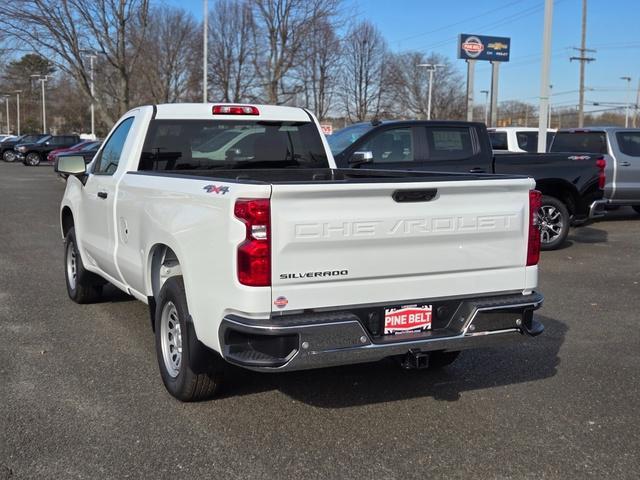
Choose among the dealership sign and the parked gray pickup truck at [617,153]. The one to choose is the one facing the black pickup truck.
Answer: the dealership sign

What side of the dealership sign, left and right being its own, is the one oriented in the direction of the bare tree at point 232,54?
right

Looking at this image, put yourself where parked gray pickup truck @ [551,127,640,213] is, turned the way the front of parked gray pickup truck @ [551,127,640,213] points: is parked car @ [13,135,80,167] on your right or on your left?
on your left

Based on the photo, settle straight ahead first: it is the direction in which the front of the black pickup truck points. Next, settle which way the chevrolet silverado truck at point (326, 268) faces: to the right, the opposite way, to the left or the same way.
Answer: to the right

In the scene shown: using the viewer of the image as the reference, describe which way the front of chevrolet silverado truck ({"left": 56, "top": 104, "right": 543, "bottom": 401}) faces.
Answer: facing away from the viewer and to the left of the viewer

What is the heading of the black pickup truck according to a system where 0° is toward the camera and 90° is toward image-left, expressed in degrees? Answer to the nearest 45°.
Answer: approximately 45°

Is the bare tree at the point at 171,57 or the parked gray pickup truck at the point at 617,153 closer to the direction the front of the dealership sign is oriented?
the parked gray pickup truck

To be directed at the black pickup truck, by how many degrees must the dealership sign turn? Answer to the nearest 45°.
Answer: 0° — it already faces it

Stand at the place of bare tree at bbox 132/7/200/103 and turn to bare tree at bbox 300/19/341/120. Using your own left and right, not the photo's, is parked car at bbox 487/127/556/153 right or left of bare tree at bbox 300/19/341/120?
right

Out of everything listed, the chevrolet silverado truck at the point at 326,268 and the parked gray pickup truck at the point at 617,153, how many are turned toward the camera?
0

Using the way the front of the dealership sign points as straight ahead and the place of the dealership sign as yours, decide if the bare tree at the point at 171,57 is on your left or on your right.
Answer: on your right

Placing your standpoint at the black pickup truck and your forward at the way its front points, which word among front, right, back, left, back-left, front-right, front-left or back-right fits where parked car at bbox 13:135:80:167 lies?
right

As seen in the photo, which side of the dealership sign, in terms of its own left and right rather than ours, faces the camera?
front

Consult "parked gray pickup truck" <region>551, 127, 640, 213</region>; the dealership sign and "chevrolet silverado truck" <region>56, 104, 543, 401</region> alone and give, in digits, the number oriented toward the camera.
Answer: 1

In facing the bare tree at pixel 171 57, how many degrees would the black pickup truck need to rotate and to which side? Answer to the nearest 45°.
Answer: approximately 90° to its right

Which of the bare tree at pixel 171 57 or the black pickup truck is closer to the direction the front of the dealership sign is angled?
the black pickup truck

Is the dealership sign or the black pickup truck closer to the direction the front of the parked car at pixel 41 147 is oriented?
the black pickup truck

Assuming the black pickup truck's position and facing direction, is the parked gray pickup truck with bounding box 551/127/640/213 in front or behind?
behind

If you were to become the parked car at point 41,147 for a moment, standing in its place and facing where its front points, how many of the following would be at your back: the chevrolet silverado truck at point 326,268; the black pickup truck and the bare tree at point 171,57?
1

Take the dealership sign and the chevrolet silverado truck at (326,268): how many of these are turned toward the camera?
1

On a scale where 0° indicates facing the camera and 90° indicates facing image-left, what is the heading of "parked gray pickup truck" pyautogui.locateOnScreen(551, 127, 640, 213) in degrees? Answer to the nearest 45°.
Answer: approximately 225°
